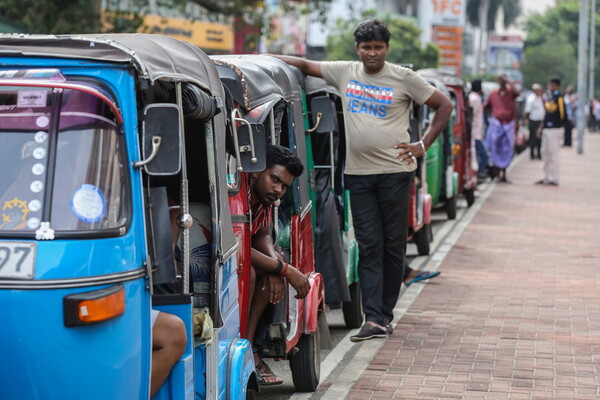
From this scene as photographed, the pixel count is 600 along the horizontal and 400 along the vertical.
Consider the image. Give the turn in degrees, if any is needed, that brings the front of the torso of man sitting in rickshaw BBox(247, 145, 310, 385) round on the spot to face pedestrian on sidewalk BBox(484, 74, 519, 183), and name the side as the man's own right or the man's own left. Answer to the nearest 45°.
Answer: approximately 135° to the man's own left

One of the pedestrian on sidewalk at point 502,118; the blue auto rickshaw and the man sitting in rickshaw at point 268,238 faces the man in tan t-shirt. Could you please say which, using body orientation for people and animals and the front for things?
the pedestrian on sidewalk

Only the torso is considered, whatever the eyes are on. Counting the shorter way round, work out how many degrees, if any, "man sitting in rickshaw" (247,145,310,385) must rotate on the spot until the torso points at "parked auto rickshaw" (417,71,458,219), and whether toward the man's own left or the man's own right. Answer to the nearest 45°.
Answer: approximately 135° to the man's own left

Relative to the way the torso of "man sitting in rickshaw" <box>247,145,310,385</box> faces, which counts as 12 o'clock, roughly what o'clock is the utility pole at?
The utility pole is roughly at 8 o'clock from the man sitting in rickshaw.

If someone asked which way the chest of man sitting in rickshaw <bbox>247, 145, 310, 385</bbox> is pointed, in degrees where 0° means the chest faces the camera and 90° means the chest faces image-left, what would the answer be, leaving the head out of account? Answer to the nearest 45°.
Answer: approximately 315°

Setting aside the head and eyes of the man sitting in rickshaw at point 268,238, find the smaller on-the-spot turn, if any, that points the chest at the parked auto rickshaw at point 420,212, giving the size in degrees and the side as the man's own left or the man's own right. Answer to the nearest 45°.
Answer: approximately 135° to the man's own left

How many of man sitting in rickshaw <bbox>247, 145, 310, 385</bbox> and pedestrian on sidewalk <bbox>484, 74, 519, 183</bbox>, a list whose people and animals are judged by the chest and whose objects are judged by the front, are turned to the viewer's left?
0

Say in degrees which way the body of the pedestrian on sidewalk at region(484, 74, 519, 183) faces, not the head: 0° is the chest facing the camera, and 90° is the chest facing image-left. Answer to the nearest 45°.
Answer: approximately 0°
